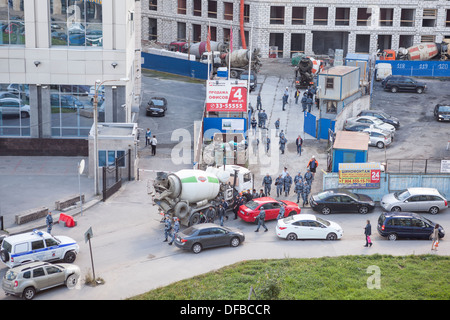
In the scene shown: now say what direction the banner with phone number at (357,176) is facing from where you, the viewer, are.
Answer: facing the viewer

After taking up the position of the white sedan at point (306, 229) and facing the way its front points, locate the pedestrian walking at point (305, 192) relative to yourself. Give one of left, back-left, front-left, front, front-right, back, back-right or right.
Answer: left

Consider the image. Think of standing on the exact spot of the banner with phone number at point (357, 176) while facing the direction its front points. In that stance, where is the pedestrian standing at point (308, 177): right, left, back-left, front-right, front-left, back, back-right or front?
right

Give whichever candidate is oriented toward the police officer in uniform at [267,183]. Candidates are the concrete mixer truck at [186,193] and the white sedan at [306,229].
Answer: the concrete mixer truck

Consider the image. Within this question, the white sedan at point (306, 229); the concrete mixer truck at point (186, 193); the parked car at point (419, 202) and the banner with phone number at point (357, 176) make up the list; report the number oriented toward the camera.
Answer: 1

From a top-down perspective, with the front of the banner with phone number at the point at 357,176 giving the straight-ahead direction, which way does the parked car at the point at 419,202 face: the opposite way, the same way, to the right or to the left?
to the right

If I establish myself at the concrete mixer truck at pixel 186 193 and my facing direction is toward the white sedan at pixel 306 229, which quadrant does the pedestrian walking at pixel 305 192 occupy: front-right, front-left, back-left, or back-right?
front-left

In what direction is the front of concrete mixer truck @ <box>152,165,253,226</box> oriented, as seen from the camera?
facing away from the viewer and to the right of the viewer

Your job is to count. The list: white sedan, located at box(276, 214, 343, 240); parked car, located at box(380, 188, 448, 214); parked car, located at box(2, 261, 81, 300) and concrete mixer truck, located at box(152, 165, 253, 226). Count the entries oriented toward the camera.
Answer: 0

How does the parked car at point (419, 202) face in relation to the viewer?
to the viewer's left

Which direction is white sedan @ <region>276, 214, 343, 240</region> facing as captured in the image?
to the viewer's right

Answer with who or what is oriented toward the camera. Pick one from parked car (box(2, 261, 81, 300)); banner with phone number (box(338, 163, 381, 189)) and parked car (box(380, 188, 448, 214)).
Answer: the banner with phone number

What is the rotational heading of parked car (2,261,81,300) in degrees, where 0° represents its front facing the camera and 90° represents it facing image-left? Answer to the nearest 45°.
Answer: approximately 225°
